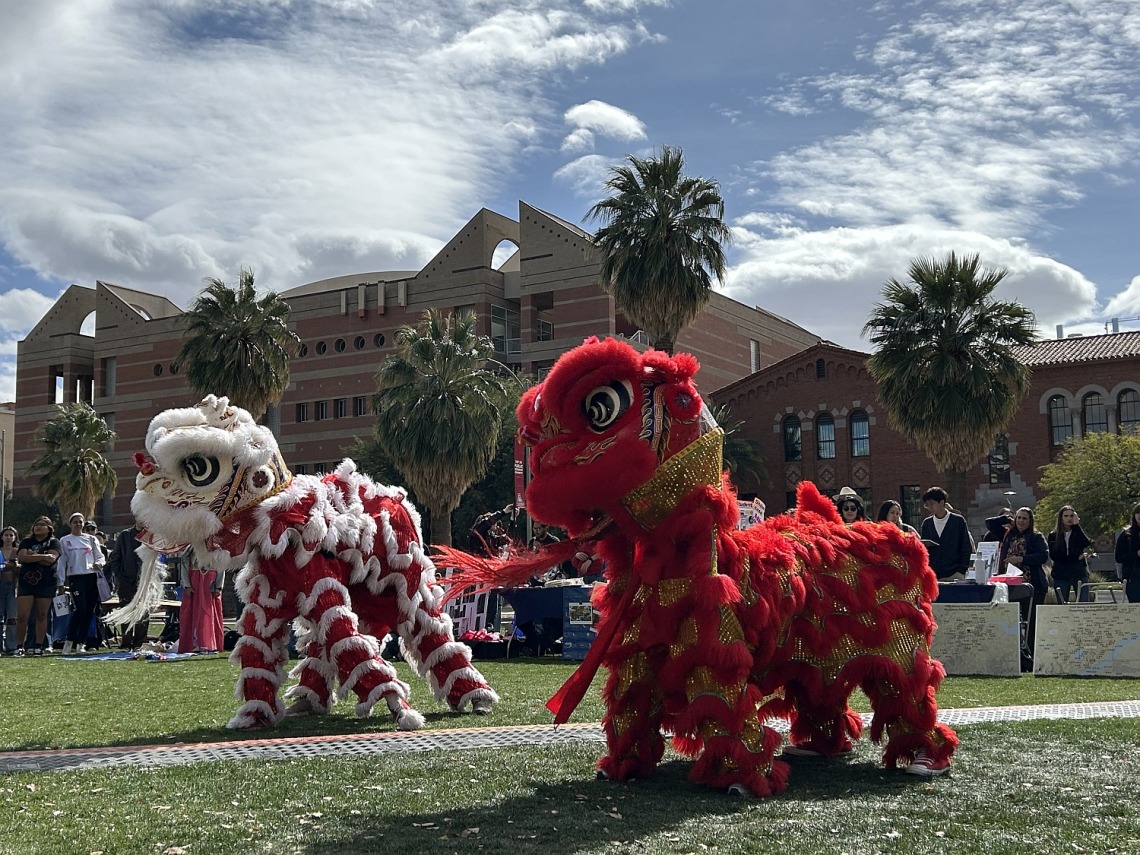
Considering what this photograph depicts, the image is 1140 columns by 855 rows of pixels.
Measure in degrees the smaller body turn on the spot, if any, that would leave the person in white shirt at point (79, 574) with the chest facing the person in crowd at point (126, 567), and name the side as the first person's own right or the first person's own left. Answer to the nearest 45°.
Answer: approximately 45° to the first person's own left

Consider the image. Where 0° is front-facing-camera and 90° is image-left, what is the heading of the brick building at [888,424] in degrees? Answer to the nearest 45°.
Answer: approximately 0°

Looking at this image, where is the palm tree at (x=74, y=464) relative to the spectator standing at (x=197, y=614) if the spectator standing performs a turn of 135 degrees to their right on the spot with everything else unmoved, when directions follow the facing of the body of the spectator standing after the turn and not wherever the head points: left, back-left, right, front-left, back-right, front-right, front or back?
front-right

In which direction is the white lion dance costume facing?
to the viewer's left
